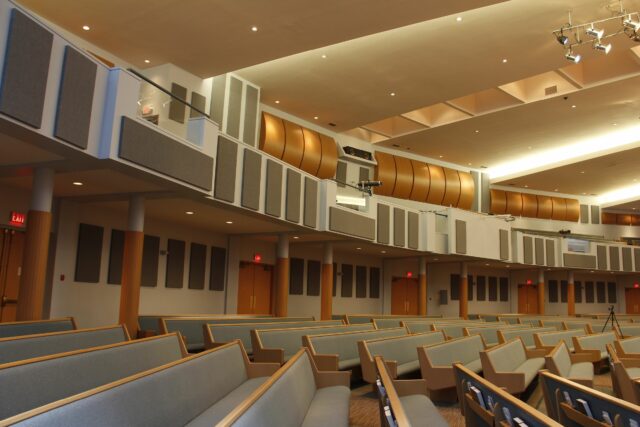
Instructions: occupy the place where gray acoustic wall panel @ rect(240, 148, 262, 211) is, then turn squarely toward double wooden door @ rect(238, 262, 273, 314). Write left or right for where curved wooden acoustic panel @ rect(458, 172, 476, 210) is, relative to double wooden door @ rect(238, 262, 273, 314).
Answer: right

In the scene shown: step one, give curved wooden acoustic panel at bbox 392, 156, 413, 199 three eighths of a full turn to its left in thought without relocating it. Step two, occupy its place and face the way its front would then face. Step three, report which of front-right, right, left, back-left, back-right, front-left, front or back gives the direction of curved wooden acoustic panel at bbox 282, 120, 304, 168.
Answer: back-left

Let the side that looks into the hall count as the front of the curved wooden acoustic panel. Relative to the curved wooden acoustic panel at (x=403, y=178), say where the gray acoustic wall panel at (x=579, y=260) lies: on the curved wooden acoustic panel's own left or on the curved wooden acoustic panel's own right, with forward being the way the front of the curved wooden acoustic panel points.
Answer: on the curved wooden acoustic panel's own left

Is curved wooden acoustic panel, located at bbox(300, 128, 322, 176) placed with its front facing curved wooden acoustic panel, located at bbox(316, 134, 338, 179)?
no

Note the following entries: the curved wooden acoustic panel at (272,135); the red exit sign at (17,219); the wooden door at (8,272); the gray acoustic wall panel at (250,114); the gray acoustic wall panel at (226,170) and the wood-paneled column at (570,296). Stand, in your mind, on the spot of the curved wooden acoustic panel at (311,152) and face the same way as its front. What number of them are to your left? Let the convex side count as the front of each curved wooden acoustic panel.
1

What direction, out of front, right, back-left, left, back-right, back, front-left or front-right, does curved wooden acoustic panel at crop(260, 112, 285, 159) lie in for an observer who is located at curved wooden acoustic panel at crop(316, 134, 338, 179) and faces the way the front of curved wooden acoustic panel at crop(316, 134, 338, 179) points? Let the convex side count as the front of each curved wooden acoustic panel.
right

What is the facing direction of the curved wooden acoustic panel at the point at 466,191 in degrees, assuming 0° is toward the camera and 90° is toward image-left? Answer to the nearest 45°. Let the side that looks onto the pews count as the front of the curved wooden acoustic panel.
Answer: approximately 315°

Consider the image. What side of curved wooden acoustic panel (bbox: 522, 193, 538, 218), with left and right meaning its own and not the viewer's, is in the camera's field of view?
front

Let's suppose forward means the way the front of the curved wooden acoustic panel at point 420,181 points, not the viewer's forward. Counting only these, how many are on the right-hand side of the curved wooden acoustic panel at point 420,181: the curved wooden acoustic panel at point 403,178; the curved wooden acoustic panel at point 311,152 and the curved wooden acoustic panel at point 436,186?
2

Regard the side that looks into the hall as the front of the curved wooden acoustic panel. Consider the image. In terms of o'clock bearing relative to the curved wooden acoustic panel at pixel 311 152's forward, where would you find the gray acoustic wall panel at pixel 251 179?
The gray acoustic wall panel is roughly at 2 o'clock from the curved wooden acoustic panel.

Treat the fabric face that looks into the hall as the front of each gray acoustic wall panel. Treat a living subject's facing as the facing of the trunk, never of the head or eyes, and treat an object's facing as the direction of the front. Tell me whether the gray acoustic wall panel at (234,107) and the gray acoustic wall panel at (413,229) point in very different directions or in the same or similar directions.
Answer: same or similar directions

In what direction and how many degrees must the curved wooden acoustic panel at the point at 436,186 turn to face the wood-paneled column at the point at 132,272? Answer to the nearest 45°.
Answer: approximately 45° to its right

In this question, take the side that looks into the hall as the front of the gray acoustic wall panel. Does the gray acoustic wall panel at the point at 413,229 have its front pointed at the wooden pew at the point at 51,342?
no

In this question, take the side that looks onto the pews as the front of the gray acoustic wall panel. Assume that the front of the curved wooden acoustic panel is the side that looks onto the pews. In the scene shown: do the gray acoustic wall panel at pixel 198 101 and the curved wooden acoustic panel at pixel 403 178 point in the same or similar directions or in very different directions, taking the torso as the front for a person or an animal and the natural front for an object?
same or similar directions

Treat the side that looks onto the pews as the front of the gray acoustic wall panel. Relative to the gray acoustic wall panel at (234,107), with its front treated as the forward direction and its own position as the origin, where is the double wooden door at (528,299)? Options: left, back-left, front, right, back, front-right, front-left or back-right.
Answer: left

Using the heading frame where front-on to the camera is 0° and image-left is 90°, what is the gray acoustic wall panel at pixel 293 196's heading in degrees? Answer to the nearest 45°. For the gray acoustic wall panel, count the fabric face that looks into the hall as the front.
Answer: approximately 315°

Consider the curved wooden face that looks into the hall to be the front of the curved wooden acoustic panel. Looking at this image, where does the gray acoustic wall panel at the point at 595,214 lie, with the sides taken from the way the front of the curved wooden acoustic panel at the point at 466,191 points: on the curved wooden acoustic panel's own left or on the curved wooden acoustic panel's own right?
on the curved wooden acoustic panel's own left

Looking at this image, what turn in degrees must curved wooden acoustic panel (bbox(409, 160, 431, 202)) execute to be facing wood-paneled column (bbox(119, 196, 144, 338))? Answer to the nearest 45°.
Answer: approximately 45° to its right

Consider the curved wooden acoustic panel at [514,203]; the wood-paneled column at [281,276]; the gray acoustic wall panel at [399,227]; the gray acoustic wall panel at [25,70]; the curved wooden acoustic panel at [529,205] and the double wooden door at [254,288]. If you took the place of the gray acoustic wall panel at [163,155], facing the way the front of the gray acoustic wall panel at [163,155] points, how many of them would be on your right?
1
